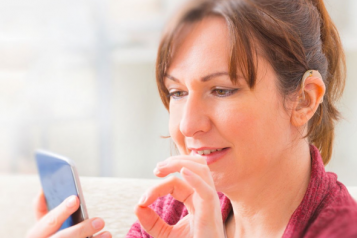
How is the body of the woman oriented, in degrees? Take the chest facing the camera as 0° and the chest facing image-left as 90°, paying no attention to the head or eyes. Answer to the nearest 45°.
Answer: approximately 45°
